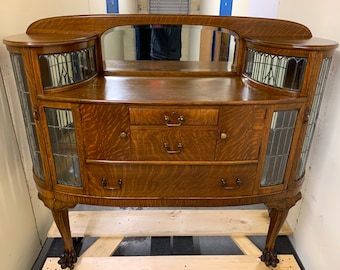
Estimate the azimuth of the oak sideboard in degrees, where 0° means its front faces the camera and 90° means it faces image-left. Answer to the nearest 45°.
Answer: approximately 0°
